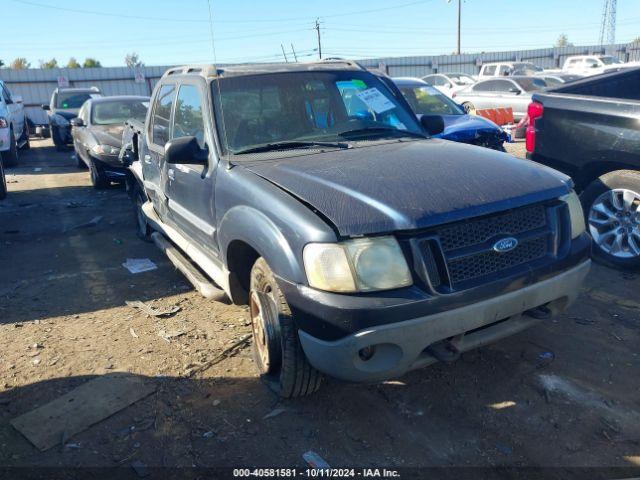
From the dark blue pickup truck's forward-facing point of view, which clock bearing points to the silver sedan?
The silver sedan is roughly at 8 o'clock from the dark blue pickup truck.

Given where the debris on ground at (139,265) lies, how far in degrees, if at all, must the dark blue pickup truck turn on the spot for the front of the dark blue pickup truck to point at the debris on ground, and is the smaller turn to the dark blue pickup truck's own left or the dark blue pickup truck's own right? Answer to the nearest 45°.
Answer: approximately 180°

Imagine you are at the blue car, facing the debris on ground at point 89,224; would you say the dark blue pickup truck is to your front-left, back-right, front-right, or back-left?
front-left

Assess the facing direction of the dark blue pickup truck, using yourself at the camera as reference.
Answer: facing the viewer and to the right of the viewer
